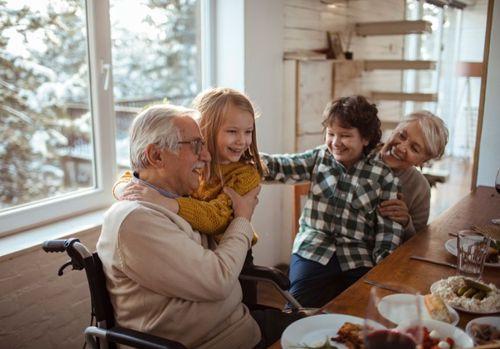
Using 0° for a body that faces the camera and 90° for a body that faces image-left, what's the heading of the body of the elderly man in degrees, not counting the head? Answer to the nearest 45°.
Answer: approximately 270°

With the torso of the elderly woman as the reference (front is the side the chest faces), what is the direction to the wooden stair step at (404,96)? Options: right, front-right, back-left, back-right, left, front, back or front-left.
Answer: back-right

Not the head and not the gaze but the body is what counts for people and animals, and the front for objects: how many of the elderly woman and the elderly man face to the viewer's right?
1

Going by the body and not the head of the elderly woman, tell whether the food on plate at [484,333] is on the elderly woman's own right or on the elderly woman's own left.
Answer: on the elderly woman's own left

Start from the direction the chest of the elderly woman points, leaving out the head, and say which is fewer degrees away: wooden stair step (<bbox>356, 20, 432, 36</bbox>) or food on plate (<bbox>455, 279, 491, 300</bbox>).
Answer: the food on plate

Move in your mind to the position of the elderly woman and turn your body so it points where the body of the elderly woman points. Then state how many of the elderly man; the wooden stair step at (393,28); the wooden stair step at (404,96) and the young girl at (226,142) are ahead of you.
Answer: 2

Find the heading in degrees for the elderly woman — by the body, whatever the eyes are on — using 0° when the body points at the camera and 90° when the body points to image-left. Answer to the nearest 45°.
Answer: approximately 45°

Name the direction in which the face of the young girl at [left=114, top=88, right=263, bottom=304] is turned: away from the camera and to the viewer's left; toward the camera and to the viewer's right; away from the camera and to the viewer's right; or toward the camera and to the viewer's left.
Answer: toward the camera and to the viewer's right

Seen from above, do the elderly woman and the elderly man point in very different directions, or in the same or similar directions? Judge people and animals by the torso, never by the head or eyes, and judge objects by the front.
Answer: very different directions

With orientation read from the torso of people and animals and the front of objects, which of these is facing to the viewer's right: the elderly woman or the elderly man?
the elderly man
